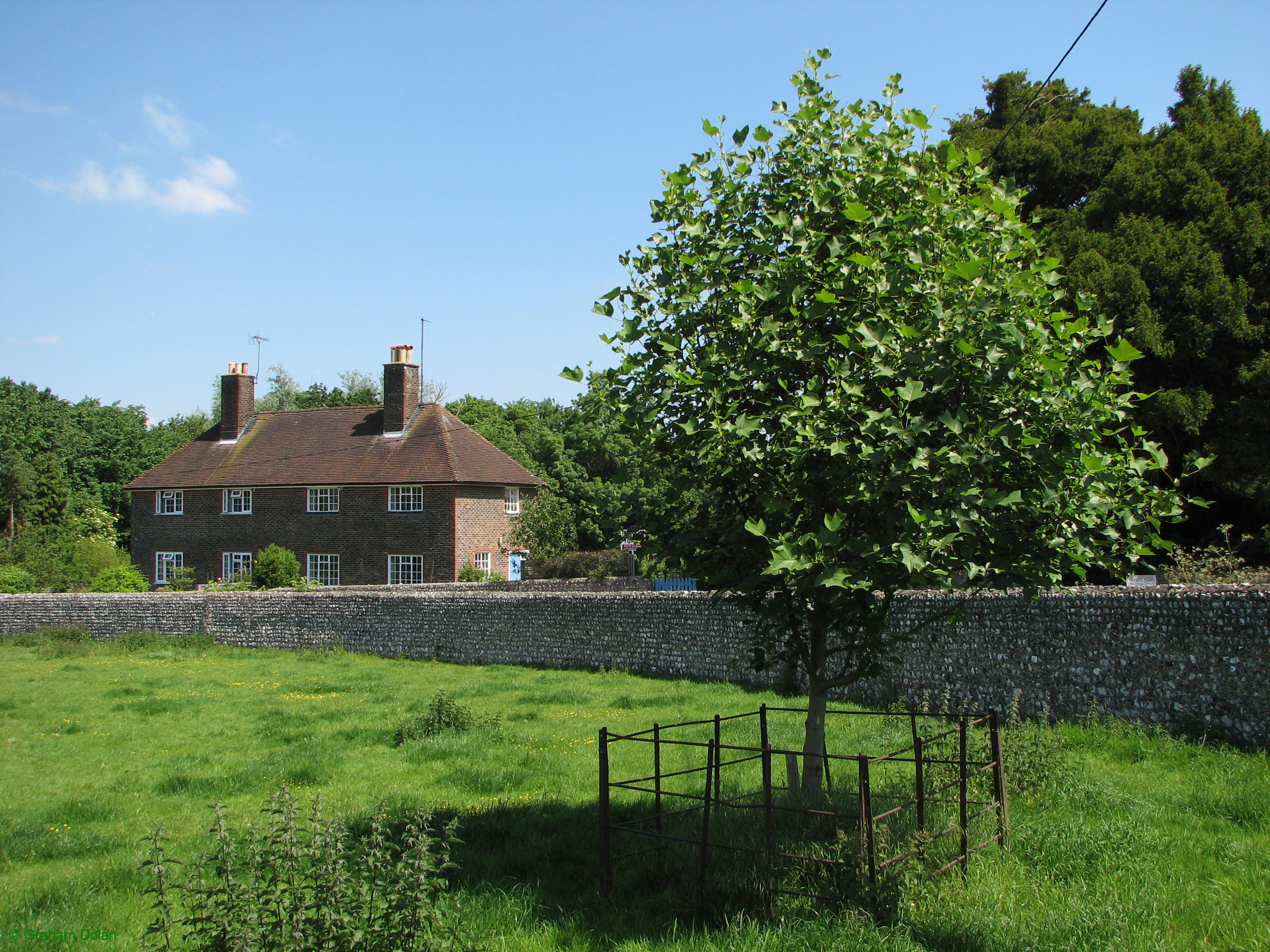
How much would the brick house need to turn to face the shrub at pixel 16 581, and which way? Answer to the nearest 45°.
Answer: approximately 90° to its right

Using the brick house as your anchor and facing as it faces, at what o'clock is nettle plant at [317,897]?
The nettle plant is roughly at 12 o'clock from the brick house.

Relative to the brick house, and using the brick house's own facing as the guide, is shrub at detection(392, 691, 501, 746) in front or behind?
in front

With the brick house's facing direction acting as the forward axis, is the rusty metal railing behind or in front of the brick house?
in front

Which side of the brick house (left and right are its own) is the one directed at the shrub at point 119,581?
right

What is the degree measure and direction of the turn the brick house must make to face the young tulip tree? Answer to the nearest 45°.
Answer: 0° — it already faces it

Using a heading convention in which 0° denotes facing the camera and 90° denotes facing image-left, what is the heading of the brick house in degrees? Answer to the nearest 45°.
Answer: approximately 0°

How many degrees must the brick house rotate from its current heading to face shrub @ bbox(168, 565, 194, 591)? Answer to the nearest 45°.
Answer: approximately 90° to its right
